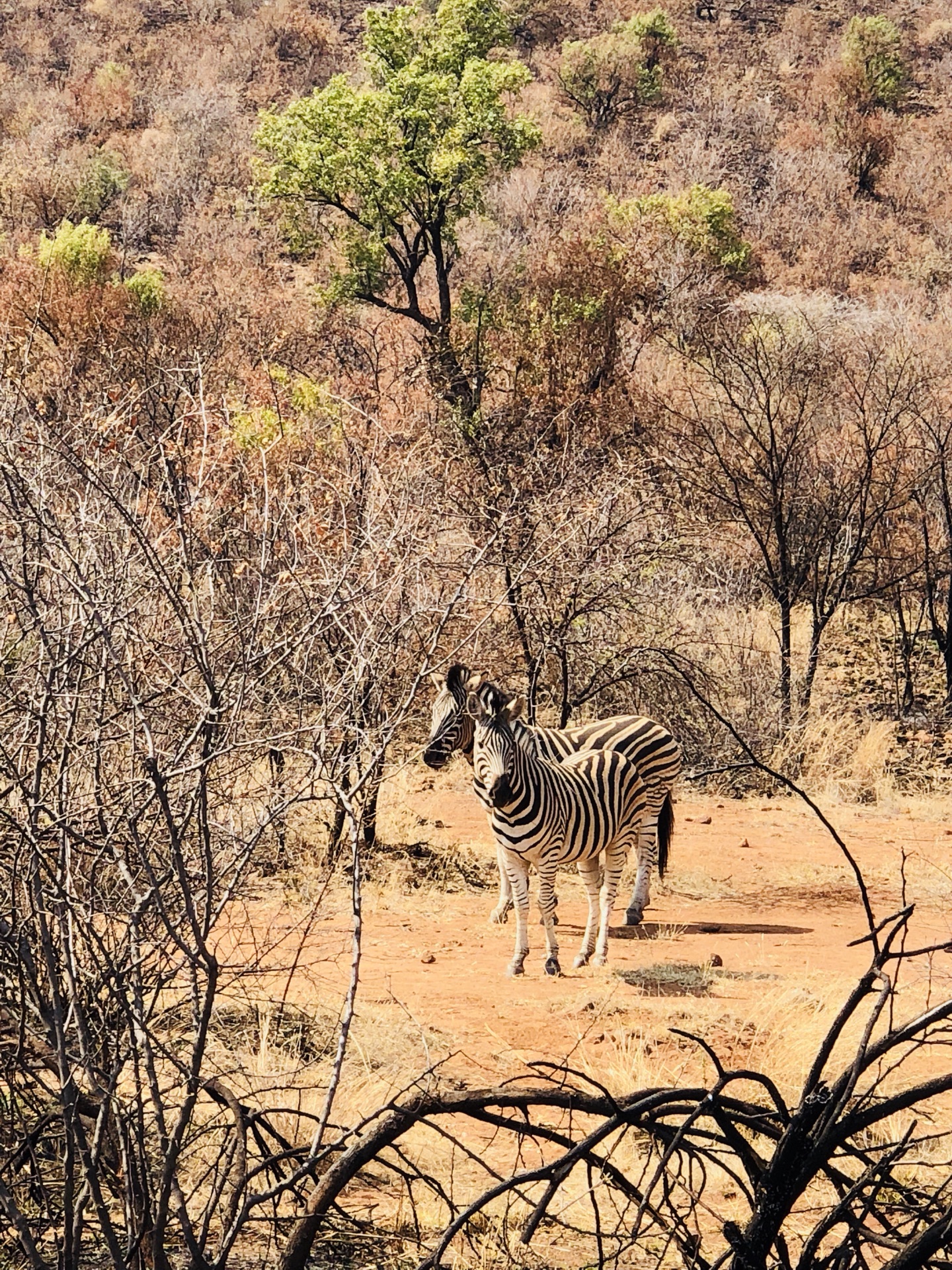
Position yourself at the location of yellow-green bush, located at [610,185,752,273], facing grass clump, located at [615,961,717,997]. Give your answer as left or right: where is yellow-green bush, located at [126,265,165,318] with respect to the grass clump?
right

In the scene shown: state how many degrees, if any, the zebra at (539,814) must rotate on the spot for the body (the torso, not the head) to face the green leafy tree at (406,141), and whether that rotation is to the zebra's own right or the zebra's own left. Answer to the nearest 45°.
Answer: approximately 135° to the zebra's own right

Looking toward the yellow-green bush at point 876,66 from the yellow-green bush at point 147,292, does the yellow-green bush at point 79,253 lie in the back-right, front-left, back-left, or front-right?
back-left

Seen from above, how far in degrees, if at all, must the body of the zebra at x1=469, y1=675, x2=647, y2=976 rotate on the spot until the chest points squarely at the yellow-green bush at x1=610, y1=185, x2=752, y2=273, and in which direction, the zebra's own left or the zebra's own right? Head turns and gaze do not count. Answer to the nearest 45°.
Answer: approximately 135° to the zebra's own right

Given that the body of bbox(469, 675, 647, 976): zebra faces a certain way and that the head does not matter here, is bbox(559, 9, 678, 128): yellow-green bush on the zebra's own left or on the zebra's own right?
on the zebra's own right

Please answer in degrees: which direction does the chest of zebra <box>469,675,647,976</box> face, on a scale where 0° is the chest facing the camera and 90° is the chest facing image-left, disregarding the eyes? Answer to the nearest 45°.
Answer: approximately 45°

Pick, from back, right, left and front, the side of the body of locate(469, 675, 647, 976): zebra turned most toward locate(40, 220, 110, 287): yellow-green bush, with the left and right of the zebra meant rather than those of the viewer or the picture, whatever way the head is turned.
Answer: right

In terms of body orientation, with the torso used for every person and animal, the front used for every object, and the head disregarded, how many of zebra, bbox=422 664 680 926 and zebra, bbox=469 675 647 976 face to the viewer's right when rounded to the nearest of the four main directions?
0

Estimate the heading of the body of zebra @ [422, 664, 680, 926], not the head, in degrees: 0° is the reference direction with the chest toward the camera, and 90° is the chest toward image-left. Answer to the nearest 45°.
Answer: approximately 90°

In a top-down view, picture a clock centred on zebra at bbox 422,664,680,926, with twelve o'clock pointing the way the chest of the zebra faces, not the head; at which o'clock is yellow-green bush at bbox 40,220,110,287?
The yellow-green bush is roughly at 2 o'clock from the zebra.

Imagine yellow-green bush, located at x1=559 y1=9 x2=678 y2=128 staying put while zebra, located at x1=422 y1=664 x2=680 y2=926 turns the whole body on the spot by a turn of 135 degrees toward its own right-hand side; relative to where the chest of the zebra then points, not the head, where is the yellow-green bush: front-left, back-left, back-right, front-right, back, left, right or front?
front-left

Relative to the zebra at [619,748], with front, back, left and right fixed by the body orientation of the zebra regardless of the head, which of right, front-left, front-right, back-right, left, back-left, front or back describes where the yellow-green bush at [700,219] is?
right

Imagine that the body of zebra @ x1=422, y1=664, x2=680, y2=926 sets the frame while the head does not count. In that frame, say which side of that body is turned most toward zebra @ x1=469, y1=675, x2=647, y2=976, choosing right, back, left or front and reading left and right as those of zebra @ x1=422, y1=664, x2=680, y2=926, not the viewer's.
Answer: left
